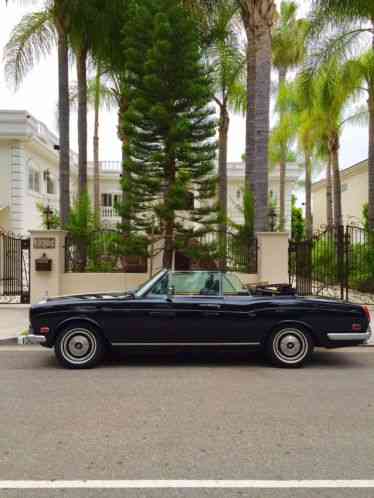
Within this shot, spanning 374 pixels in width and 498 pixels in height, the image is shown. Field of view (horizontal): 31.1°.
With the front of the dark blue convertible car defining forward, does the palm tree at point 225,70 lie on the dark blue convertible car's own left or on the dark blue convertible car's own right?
on the dark blue convertible car's own right

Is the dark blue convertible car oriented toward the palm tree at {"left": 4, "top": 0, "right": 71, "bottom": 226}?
no

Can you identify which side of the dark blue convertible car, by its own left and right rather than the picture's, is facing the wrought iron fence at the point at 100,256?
right

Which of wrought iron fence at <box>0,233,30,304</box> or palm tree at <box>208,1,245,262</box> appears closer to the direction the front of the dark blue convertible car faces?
the wrought iron fence

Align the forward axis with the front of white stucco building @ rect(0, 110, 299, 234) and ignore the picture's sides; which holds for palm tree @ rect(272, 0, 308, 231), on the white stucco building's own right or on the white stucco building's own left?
on the white stucco building's own left

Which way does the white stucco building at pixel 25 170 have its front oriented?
toward the camera

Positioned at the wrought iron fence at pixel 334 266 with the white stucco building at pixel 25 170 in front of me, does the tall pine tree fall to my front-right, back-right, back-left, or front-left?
front-left

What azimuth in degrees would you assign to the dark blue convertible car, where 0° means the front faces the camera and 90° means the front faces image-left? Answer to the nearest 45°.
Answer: approximately 90°

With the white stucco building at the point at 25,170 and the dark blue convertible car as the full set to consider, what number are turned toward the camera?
1

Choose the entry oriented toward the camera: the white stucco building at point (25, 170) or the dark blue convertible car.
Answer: the white stucco building

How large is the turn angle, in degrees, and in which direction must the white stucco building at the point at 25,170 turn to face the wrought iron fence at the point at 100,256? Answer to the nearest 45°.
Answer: approximately 45° to its left

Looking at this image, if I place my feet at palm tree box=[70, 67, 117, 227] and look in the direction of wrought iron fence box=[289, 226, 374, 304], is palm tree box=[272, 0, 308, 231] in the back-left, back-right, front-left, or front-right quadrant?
front-left

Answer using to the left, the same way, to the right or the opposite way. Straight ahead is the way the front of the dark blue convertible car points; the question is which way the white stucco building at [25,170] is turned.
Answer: to the left

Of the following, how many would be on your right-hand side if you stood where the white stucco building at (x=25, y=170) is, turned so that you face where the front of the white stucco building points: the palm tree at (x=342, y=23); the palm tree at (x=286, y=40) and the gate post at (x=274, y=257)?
0

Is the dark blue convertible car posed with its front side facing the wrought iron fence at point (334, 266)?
no

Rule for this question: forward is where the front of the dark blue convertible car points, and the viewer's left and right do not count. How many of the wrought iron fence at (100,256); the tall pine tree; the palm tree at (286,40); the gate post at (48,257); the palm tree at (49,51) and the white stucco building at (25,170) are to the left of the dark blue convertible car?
0
